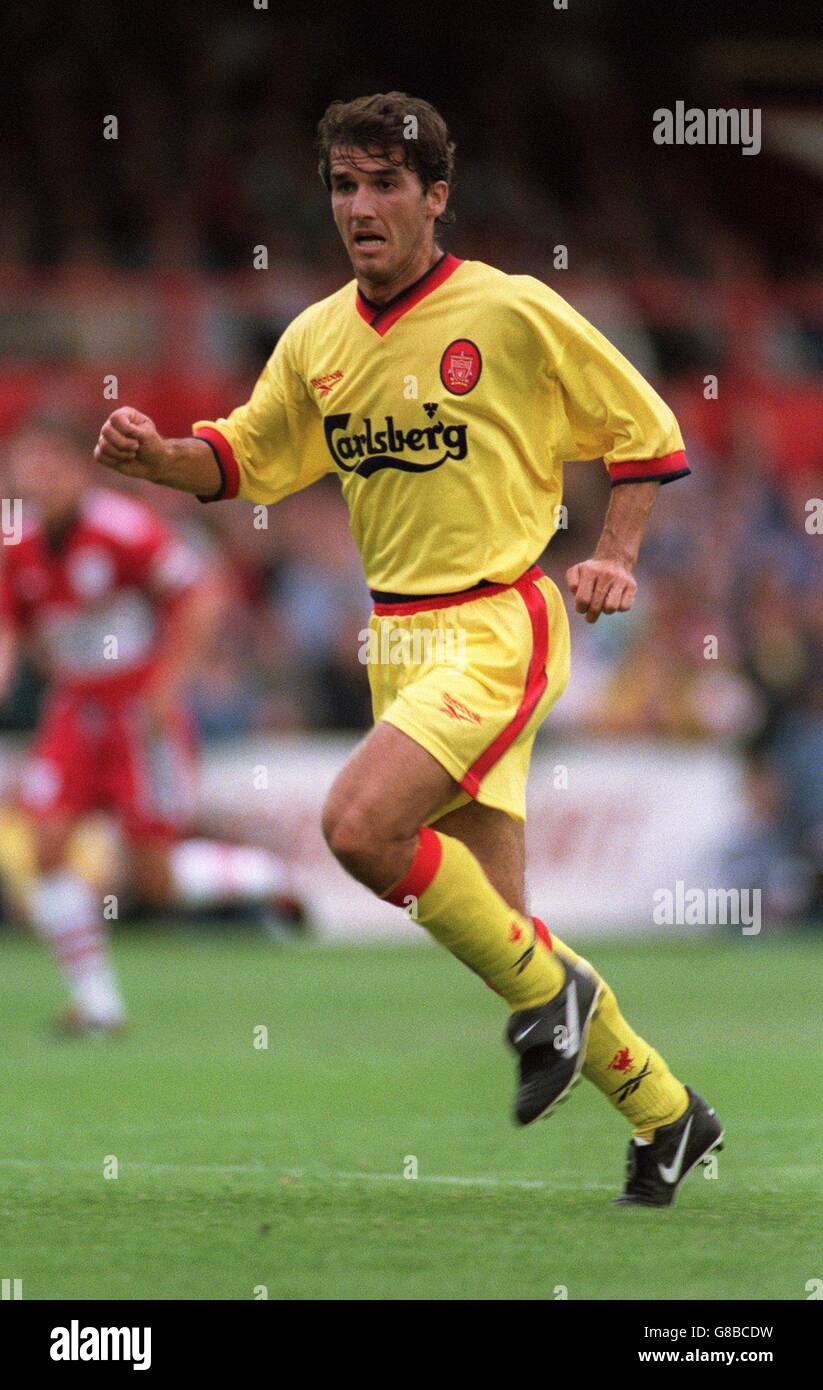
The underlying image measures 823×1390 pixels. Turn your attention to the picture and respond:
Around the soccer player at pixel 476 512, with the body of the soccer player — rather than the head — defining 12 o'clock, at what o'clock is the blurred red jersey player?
The blurred red jersey player is roughly at 4 o'clock from the soccer player.

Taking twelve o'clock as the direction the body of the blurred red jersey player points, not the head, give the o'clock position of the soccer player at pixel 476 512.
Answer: The soccer player is roughly at 10 o'clock from the blurred red jersey player.

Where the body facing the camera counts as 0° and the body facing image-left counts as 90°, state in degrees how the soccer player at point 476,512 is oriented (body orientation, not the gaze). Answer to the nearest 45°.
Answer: approximately 45°

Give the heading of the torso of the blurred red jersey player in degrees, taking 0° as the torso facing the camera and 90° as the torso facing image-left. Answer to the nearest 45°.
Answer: approximately 45°
